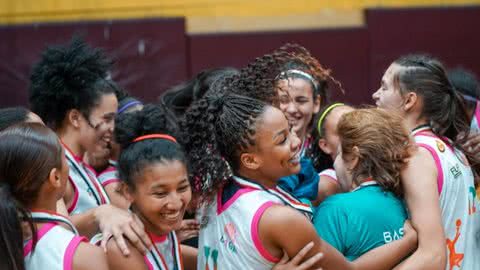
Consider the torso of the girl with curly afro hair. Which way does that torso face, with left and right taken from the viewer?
facing to the right of the viewer

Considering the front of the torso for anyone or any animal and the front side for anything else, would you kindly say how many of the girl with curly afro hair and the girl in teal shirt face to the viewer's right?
1

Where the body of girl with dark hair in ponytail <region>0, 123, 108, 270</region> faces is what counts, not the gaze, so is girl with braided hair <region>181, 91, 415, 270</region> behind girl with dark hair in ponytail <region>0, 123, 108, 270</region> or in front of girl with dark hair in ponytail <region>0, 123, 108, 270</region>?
in front

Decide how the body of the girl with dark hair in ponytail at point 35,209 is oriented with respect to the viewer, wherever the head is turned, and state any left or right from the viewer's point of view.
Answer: facing away from the viewer and to the right of the viewer

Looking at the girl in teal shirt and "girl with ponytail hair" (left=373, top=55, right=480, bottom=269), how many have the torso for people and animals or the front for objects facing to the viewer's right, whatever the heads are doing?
0

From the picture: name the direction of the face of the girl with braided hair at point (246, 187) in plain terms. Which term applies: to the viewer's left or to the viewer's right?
to the viewer's right

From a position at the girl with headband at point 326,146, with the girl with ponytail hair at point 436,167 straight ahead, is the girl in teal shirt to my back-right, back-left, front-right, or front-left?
front-right

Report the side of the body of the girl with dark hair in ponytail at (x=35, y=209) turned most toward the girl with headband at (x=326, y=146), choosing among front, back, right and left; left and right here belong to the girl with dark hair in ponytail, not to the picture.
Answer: front

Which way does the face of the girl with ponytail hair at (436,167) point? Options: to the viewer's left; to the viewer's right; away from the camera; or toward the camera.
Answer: to the viewer's left

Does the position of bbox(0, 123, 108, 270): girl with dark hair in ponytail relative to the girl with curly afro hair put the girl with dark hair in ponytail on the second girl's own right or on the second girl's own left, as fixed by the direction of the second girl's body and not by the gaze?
on the second girl's own right

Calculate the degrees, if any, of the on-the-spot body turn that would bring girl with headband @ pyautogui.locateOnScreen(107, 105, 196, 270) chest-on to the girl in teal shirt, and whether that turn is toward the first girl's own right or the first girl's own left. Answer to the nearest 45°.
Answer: approximately 45° to the first girl's own left

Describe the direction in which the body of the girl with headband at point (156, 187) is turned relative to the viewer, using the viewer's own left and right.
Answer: facing the viewer and to the right of the viewer

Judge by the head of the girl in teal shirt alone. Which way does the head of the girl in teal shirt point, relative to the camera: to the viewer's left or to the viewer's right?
to the viewer's left
